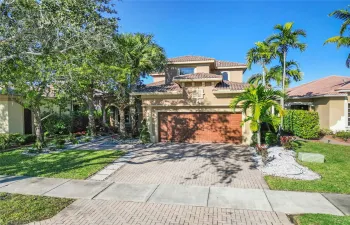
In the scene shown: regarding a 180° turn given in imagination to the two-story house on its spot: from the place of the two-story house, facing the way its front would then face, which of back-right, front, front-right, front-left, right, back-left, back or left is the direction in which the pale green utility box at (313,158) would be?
back-right

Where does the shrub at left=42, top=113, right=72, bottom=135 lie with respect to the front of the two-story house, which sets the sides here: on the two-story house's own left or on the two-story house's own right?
on the two-story house's own right

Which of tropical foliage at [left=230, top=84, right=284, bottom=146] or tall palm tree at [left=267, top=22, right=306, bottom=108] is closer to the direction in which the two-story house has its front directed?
the tropical foliage

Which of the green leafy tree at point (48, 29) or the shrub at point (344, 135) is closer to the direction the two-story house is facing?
the green leafy tree

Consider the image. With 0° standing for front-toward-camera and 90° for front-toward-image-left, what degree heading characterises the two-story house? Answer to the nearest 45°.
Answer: approximately 0°

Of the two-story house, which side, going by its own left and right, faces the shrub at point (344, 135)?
left

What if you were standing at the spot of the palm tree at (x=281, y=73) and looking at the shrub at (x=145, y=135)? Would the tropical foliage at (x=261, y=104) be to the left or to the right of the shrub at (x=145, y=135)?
left

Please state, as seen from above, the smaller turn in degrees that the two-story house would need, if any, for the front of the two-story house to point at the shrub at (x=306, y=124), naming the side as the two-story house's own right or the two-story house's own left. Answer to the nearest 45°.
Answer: approximately 90° to the two-story house's own left

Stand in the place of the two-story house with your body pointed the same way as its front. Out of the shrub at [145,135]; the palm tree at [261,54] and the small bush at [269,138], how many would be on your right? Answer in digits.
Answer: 1

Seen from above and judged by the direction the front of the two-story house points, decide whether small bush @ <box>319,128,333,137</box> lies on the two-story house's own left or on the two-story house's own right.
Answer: on the two-story house's own left

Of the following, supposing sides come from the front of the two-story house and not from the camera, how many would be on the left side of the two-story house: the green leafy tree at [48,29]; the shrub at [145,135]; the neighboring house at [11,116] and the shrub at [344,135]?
1

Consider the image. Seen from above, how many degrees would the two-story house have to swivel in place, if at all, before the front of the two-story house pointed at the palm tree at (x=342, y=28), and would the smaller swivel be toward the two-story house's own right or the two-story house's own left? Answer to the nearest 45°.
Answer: approximately 90° to the two-story house's own left

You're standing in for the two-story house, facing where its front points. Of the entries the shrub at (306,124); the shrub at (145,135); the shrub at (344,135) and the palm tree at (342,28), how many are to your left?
3

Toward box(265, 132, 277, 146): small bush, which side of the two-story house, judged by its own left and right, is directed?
left

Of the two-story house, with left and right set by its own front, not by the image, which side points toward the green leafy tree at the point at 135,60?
right

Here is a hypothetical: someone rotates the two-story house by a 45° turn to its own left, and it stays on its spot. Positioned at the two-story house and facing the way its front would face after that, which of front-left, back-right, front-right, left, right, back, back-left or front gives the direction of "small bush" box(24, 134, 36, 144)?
back-right

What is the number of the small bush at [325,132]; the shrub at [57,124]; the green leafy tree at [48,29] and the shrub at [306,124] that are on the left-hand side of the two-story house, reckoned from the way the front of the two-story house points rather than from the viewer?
2

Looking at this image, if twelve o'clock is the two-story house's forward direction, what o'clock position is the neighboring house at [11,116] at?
The neighboring house is roughly at 3 o'clock from the two-story house.
